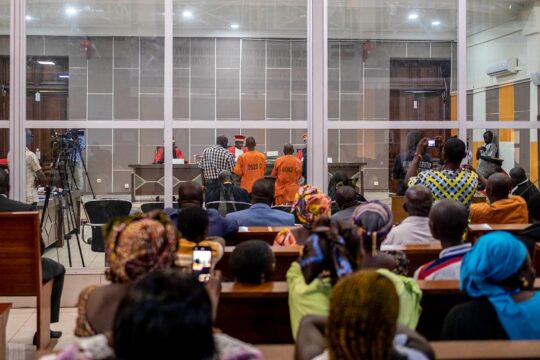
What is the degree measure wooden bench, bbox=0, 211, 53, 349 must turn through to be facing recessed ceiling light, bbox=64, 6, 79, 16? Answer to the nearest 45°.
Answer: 0° — it already faces it

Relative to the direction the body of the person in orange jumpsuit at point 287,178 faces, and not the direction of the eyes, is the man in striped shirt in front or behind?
behind

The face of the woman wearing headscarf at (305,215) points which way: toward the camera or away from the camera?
away from the camera

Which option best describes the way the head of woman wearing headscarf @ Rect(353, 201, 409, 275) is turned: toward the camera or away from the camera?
away from the camera

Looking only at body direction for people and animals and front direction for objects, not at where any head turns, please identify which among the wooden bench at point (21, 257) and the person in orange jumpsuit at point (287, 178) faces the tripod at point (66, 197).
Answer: the wooden bench

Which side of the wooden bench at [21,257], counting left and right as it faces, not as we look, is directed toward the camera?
back

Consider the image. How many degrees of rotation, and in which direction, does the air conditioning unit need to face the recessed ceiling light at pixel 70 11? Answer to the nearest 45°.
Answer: approximately 45° to its right

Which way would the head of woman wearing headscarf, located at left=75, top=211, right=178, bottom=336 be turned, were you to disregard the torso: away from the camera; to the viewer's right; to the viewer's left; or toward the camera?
away from the camera

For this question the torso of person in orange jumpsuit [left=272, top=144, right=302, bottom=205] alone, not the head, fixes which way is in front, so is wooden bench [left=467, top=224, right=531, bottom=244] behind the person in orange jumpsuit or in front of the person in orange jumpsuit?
behind

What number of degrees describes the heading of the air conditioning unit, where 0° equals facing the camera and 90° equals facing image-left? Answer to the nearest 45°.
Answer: approximately 45°

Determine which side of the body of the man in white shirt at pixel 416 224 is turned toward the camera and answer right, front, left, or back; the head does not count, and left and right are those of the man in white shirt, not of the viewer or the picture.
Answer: back

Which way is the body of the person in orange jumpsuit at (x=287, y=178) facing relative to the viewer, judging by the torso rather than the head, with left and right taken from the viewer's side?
facing away from the viewer
